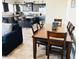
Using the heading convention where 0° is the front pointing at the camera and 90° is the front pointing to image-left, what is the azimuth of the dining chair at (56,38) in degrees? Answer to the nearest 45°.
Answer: approximately 180°
